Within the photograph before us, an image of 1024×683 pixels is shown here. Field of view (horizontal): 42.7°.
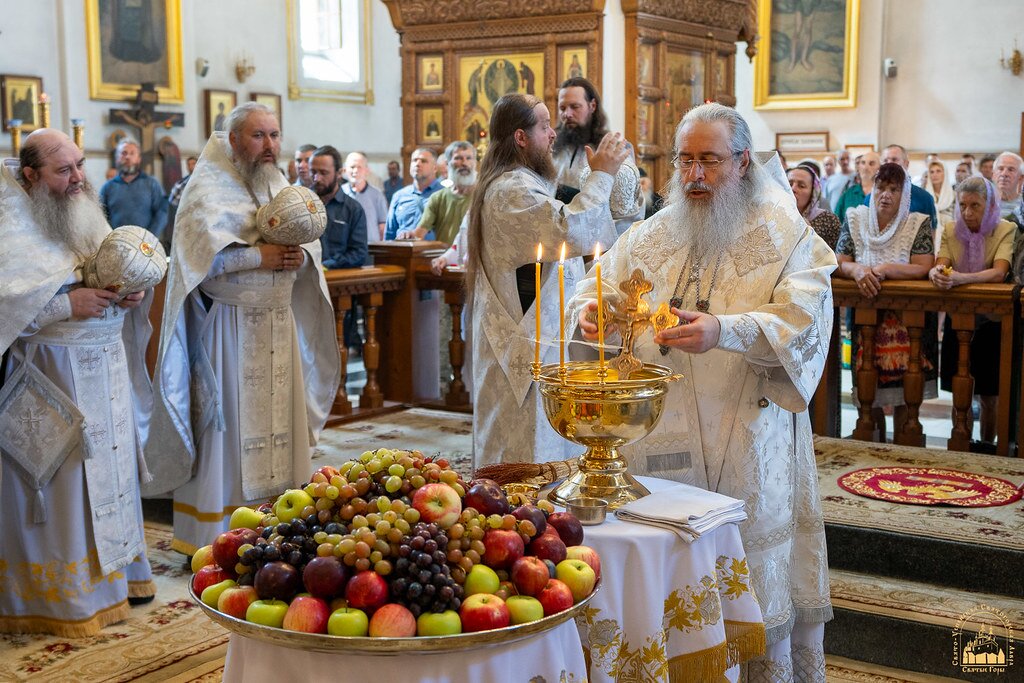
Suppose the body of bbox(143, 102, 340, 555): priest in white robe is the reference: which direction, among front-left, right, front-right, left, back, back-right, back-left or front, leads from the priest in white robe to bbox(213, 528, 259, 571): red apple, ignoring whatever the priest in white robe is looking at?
front-right

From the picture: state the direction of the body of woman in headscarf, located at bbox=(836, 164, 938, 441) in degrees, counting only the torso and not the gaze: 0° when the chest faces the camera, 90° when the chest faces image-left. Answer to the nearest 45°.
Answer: approximately 0°

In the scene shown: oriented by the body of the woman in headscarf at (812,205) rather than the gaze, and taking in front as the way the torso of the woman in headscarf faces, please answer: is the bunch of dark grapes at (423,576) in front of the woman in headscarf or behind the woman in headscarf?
in front

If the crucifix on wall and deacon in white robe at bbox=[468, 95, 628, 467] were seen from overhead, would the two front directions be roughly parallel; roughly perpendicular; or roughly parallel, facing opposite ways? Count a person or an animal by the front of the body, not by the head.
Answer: roughly perpendicular

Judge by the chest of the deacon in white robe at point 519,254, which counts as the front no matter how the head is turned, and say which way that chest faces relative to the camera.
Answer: to the viewer's right

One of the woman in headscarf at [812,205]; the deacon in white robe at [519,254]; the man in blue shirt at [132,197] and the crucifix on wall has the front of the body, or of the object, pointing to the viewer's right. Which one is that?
the deacon in white robe

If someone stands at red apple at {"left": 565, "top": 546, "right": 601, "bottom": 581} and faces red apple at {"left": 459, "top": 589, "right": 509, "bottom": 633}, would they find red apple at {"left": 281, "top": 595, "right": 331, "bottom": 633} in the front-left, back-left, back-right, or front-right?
front-right

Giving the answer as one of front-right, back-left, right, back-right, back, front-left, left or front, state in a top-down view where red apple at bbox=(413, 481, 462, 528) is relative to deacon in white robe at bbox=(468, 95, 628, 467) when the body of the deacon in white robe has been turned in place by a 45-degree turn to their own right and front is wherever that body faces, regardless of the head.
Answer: front-right

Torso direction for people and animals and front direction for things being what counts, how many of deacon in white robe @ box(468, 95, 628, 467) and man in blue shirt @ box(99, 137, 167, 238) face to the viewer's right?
1

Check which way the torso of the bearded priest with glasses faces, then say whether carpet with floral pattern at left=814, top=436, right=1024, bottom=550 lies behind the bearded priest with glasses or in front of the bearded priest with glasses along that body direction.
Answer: behind

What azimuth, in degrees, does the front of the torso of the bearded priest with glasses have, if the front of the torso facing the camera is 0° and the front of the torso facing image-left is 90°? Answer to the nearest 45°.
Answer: approximately 45°

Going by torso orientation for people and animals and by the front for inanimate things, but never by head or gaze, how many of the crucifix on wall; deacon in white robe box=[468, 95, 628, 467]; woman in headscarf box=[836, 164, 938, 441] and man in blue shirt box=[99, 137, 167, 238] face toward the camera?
3

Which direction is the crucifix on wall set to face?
toward the camera
